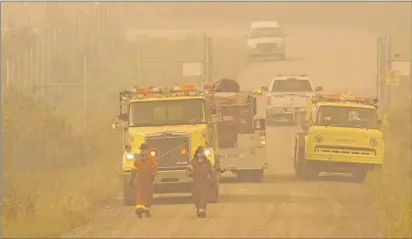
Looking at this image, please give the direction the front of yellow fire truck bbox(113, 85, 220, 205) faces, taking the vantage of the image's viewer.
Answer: facing the viewer

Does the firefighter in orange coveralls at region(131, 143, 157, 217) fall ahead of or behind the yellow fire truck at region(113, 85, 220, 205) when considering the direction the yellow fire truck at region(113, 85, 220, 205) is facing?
ahead

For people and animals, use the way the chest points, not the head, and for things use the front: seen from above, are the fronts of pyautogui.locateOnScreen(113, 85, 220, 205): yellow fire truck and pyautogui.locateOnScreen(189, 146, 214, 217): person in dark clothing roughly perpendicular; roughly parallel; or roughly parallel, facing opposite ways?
roughly parallel

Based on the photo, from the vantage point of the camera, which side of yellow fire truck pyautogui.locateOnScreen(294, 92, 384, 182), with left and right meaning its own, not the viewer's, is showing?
front

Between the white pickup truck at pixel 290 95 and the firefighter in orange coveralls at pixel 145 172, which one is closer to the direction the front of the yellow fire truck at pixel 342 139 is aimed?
the firefighter in orange coveralls

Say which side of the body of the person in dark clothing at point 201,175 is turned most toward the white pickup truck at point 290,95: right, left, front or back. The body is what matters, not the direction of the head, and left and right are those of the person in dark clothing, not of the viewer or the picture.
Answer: back

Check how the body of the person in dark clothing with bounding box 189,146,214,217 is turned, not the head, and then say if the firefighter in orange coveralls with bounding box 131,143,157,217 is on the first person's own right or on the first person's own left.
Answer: on the first person's own right
